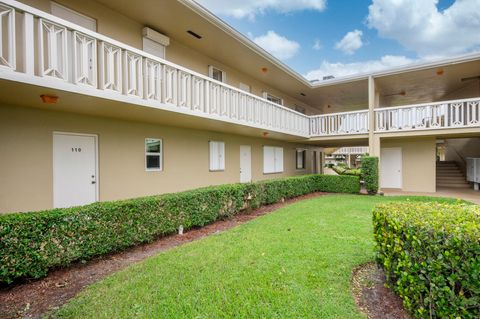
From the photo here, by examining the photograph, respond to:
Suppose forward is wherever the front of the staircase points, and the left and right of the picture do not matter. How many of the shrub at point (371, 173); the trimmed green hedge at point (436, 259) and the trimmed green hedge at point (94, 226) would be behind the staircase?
0

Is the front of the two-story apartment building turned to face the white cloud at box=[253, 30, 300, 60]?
no

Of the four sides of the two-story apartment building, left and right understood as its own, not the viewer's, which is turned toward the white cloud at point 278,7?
left

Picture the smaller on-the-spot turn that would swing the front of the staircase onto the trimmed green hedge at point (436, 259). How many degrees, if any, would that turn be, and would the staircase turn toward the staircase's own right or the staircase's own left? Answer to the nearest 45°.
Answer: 0° — it already faces it

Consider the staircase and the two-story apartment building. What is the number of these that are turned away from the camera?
0

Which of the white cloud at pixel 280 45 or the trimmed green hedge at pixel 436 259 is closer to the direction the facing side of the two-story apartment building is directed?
the trimmed green hedge

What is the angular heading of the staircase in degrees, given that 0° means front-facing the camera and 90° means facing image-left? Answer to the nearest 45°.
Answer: approximately 0°

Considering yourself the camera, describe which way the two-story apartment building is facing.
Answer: facing the viewer and to the right of the viewer

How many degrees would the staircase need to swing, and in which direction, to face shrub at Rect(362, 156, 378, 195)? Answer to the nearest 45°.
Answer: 0° — it already faces it

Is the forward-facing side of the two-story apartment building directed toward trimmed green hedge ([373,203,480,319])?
yes
